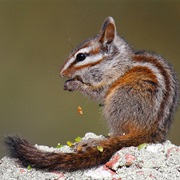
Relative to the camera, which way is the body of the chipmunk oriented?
to the viewer's left
